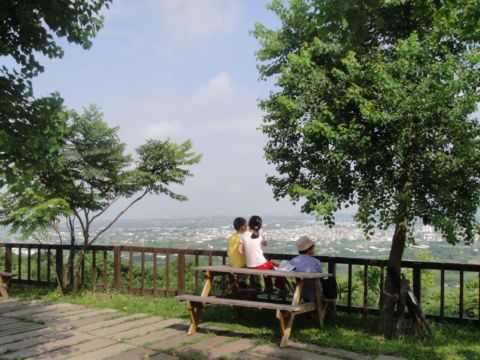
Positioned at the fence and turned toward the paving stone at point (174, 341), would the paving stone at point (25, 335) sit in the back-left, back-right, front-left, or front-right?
front-right

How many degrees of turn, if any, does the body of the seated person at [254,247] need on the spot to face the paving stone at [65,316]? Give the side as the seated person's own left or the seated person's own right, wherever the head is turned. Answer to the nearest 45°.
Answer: approximately 135° to the seated person's own left

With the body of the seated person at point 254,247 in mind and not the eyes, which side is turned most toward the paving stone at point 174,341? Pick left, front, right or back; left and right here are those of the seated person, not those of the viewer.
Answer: back

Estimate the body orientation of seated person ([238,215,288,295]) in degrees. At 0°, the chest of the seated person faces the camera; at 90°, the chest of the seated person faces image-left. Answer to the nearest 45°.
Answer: approximately 225°

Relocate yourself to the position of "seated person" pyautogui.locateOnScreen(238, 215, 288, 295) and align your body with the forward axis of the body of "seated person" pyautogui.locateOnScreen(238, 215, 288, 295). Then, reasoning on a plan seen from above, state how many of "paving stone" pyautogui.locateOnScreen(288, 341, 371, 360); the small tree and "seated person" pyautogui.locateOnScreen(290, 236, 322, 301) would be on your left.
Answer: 1

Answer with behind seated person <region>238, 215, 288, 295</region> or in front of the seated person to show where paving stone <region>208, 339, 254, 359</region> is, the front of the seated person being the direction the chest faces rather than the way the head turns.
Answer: behind

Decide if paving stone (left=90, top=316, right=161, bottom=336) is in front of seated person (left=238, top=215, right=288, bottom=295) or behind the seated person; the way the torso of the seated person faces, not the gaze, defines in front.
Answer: behind

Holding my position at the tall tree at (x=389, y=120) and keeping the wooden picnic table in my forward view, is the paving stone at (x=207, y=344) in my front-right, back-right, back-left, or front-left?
front-left

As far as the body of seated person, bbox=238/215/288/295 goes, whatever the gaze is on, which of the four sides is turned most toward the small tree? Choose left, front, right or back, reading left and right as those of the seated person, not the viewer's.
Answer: left

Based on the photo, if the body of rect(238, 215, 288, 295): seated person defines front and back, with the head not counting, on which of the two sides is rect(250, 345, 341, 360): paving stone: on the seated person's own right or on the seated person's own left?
on the seated person's own right

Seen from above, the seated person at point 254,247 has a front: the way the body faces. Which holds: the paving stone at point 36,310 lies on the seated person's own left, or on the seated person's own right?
on the seated person's own left

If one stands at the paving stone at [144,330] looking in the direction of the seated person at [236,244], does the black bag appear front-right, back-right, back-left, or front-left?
front-right

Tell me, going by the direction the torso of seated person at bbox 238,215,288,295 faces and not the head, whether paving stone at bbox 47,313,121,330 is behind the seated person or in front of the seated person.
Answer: behind
